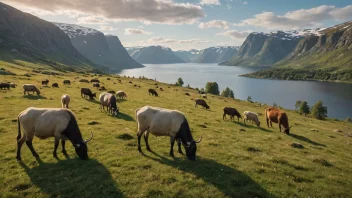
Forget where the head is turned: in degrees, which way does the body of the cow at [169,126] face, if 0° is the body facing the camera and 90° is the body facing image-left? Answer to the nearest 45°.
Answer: approximately 315°

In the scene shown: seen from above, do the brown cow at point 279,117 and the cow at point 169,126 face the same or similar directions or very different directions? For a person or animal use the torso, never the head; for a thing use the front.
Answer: same or similar directions

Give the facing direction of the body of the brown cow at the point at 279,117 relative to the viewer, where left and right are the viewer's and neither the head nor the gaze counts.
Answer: facing the viewer and to the right of the viewer

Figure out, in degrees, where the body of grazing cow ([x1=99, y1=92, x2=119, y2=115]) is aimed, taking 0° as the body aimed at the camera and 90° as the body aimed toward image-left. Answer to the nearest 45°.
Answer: approximately 315°

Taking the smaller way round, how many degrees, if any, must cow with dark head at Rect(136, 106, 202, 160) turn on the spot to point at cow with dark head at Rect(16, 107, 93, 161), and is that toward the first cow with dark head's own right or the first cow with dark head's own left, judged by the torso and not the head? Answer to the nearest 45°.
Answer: approximately 135° to the first cow with dark head's own right

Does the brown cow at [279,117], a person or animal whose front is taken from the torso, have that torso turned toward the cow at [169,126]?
no

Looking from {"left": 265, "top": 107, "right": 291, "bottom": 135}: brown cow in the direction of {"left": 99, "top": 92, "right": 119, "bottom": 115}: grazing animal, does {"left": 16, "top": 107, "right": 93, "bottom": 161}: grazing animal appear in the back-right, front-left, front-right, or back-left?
front-left

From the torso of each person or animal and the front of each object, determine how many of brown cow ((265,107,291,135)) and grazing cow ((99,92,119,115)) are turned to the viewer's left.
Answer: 0

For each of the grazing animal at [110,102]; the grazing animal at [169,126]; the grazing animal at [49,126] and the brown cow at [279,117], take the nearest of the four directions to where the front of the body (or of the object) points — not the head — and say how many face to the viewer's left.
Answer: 0

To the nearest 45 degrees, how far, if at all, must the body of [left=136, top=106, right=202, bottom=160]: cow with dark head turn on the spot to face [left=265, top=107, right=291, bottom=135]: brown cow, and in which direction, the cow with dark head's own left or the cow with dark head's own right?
approximately 90° to the cow with dark head's own left

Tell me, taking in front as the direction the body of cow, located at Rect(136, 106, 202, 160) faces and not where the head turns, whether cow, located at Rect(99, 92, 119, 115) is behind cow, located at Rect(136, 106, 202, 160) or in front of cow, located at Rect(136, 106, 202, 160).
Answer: behind
